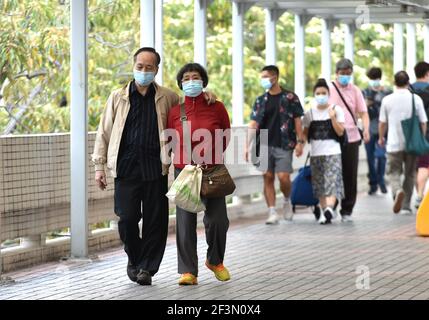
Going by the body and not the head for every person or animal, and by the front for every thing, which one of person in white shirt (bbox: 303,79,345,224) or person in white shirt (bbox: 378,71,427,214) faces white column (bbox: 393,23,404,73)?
person in white shirt (bbox: 378,71,427,214)

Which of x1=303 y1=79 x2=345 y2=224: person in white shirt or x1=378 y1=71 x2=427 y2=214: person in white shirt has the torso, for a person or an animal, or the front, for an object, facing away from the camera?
x1=378 y1=71 x2=427 y2=214: person in white shirt

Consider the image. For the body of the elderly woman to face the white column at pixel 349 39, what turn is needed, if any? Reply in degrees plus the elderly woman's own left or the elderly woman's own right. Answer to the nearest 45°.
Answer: approximately 180°

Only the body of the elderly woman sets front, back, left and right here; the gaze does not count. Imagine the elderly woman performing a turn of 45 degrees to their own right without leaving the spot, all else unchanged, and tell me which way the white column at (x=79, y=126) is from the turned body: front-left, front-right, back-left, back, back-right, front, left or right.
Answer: right

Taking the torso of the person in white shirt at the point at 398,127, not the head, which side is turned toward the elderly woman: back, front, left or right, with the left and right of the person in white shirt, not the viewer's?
back

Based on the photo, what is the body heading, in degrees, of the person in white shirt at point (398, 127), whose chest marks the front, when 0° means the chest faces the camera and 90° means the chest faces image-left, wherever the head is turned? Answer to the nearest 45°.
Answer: approximately 180°

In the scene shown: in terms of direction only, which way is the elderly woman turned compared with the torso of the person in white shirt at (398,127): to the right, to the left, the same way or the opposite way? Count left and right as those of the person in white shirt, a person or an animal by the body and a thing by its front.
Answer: the opposite way

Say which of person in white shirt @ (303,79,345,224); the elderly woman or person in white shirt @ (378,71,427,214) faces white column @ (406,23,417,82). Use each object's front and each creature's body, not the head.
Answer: person in white shirt @ (378,71,427,214)

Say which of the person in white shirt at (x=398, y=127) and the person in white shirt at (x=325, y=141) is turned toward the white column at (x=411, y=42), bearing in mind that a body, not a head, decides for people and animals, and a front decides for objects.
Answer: the person in white shirt at (x=398, y=127)

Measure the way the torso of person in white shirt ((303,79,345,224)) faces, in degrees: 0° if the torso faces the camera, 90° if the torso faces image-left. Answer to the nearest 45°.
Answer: approximately 0°

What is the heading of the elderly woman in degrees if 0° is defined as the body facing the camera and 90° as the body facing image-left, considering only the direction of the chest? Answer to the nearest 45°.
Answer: approximately 0°

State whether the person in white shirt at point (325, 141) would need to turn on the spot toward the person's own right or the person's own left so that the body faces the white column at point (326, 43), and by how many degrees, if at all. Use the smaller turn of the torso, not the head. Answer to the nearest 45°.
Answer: approximately 180°

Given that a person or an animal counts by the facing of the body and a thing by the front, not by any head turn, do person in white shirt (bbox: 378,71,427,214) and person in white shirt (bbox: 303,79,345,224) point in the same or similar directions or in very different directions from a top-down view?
very different directions
